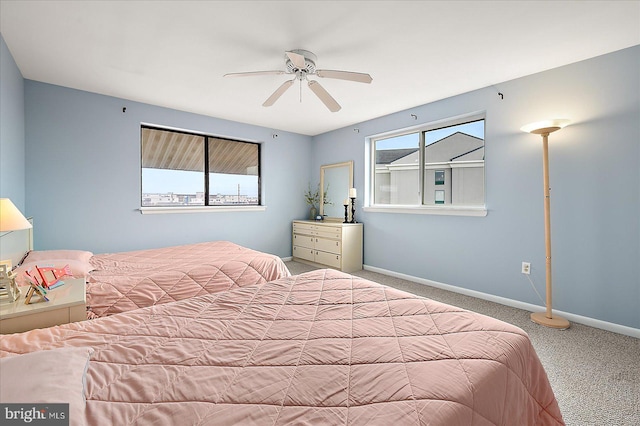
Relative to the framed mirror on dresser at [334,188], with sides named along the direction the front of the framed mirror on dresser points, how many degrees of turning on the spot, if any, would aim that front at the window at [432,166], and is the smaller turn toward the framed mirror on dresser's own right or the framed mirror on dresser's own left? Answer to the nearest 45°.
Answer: approximately 90° to the framed mirror on dresser's own left

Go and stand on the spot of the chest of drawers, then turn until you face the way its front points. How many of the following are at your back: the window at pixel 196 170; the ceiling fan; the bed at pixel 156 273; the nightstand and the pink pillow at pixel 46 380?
0

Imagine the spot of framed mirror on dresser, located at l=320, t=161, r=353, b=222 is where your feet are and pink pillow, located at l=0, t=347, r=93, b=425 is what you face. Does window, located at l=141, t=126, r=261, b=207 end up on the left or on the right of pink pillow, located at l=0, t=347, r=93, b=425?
right

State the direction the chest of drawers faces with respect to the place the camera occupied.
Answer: facing the viewer and to the left of the viewer

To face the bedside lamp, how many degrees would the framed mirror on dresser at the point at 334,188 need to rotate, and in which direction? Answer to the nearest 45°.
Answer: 0° — it already faces it

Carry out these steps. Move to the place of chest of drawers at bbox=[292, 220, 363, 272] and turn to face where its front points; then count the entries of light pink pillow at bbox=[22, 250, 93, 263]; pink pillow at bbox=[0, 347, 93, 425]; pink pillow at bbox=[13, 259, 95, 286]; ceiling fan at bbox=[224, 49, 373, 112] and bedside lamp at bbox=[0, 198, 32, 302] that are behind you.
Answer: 0

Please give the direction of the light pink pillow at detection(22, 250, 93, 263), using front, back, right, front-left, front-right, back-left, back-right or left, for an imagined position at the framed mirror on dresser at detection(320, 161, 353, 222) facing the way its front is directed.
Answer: front

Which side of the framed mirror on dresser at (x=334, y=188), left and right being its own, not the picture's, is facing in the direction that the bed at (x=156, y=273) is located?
front

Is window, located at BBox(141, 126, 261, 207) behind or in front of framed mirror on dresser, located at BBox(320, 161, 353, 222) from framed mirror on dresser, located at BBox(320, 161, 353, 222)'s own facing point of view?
in front

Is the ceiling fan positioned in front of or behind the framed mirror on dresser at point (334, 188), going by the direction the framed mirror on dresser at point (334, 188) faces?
in front
